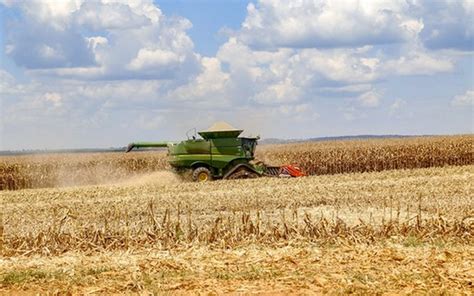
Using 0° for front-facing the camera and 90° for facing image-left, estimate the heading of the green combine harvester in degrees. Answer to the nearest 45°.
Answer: approximately 270°
